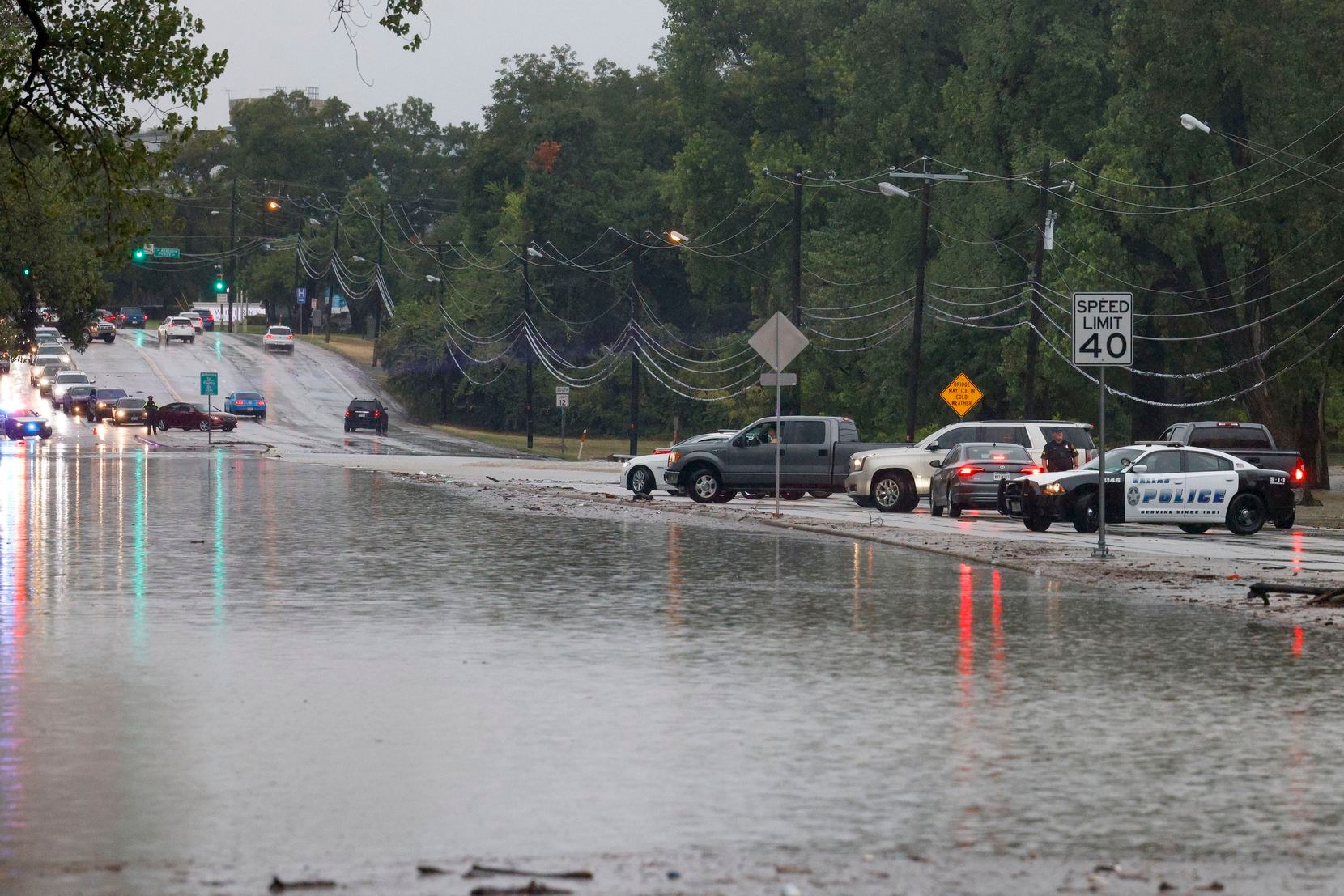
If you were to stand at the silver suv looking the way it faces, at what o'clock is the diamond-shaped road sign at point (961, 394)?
The diamond-shaped road sign is roughly at 3 o'clock from the silver suv.

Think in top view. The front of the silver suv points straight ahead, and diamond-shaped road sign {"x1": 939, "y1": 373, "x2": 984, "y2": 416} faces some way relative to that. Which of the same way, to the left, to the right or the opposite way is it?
to the left

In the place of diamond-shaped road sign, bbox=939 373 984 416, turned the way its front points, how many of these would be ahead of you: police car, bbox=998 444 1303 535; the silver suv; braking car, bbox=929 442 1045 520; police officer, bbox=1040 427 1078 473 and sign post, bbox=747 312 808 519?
5

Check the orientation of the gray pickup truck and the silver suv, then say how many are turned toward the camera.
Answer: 0

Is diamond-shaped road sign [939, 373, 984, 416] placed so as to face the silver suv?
yes

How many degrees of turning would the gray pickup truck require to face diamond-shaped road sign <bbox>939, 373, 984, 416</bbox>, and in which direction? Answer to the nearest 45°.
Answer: approximately 135° to its right

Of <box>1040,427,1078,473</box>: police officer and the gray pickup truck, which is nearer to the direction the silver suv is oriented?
the gray pickup truck

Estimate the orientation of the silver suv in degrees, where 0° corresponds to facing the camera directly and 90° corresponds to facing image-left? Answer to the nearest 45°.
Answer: approximately 90°

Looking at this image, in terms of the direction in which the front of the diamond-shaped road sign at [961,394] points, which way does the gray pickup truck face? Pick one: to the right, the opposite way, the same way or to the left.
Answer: to the right

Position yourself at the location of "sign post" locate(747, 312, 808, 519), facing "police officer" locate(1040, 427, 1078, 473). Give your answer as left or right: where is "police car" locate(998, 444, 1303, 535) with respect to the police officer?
right

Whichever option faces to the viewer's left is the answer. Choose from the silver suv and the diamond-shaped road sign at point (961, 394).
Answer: the silver suv

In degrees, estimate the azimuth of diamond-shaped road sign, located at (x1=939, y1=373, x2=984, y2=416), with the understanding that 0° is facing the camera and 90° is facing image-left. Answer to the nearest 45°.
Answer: approximately 0°

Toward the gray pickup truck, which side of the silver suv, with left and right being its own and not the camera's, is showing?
front

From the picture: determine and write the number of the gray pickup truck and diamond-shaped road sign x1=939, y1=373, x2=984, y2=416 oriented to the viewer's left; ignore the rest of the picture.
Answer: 1

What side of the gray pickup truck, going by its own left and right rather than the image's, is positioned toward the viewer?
left
